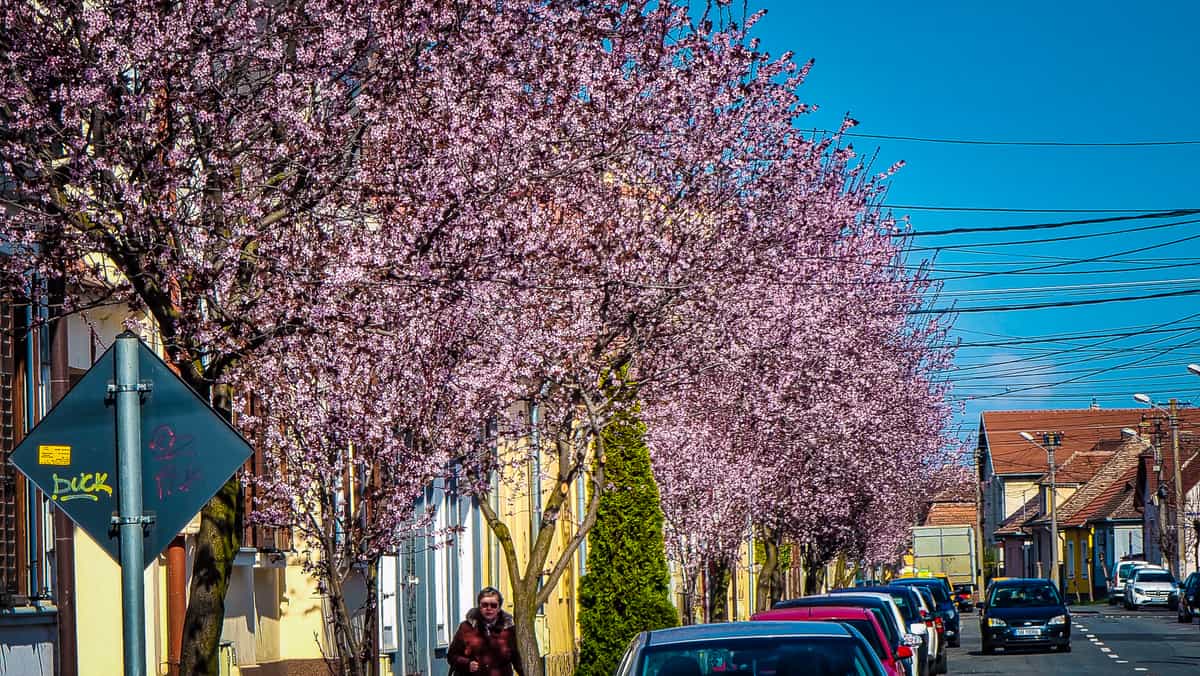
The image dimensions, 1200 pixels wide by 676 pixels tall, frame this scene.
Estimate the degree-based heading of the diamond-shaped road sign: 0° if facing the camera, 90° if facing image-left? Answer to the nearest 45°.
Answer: approximately 180°

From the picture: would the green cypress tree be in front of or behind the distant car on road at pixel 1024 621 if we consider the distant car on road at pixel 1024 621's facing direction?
in front

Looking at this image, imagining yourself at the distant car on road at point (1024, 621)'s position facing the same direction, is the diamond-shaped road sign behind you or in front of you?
in front
